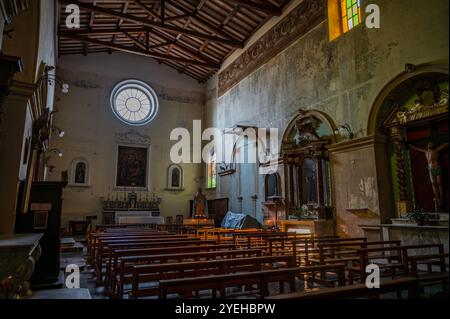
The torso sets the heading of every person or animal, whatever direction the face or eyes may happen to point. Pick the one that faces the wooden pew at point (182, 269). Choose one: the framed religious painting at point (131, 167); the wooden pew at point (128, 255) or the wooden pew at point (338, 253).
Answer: the framed religious painting

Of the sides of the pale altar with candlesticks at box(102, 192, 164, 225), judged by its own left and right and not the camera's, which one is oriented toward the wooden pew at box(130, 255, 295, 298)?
front

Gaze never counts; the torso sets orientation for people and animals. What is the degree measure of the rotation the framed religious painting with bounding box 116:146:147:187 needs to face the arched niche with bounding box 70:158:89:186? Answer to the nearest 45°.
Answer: approximately 90° to its right

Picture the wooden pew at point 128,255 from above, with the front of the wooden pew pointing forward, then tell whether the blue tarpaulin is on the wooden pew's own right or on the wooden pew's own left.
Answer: on the wooden pew's own right

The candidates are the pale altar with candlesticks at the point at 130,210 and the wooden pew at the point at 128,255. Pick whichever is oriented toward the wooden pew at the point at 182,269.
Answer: the pale altar with candlesticks

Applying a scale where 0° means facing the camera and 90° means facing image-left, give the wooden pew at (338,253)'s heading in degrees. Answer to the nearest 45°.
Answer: approximately 135°

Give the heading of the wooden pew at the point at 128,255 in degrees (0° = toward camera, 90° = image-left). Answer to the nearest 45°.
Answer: approximately 135°

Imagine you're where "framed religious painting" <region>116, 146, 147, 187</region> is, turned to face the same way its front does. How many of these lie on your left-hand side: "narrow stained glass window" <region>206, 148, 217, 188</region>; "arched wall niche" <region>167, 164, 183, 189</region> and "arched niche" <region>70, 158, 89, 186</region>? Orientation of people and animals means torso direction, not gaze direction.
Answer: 2

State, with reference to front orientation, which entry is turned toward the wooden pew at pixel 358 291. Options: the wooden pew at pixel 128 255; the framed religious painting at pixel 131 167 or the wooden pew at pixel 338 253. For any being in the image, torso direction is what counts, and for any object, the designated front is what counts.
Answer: the framed religious painting

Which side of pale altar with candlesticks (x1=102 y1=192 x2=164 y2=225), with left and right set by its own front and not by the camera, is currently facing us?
front

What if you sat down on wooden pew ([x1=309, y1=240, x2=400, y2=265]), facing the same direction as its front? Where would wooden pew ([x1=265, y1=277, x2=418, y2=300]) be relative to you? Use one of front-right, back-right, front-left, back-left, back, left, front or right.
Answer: back-left

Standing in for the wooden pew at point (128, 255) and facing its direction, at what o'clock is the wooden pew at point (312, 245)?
the wooden pew at point (312, 245) is roughly at 4 o'clock from the wooden pew at point (128, 255).

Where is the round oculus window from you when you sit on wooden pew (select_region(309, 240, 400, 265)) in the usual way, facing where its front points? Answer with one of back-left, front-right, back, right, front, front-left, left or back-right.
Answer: front

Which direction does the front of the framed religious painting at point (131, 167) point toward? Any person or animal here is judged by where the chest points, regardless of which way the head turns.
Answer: toward the camera

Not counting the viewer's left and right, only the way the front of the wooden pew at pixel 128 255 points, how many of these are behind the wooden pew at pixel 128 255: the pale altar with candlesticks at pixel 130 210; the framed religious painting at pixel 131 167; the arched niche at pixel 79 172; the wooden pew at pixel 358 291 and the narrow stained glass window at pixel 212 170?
1

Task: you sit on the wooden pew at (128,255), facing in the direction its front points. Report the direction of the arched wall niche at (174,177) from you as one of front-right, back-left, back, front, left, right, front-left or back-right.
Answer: front-right

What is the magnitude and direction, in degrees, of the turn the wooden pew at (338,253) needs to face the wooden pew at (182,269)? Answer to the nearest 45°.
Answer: approximately 90° to its left
